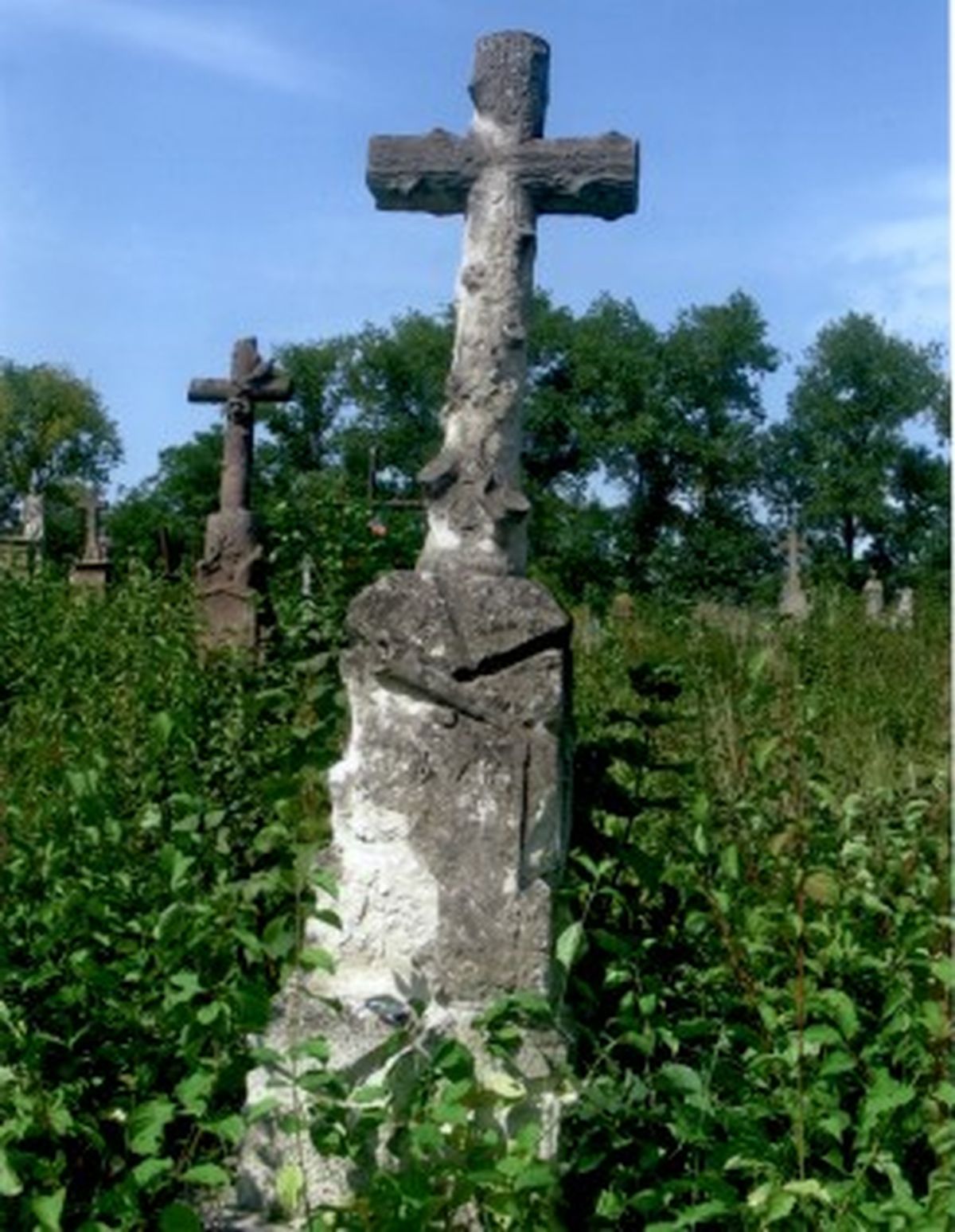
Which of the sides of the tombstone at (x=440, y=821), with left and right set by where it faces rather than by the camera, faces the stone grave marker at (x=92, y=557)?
back

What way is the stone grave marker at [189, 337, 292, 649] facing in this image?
toward the camera

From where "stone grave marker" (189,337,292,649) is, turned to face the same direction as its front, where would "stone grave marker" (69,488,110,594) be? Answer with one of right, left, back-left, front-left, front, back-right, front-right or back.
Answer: back

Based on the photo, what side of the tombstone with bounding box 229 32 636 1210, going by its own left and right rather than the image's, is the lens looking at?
front

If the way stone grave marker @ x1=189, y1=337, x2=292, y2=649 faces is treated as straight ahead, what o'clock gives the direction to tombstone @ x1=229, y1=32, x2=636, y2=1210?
The tombstone is roughly at 12 o'clock from the stone grave marker.

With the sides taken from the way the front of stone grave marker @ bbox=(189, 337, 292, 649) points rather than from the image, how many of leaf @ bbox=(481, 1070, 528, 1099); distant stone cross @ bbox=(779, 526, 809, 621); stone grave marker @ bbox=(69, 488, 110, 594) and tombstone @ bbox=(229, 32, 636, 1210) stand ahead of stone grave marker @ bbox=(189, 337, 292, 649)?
2

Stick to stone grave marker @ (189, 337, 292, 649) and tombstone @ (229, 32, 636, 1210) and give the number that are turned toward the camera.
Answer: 2

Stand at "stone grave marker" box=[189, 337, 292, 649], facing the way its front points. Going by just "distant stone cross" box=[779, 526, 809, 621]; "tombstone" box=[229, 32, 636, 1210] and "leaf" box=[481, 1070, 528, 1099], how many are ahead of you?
2

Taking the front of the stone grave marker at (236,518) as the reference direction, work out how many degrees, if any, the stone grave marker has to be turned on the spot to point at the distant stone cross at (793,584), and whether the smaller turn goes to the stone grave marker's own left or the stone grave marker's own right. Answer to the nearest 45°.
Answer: approximately 135° to the stone grave marker's own left

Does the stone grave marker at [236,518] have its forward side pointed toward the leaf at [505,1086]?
yes
